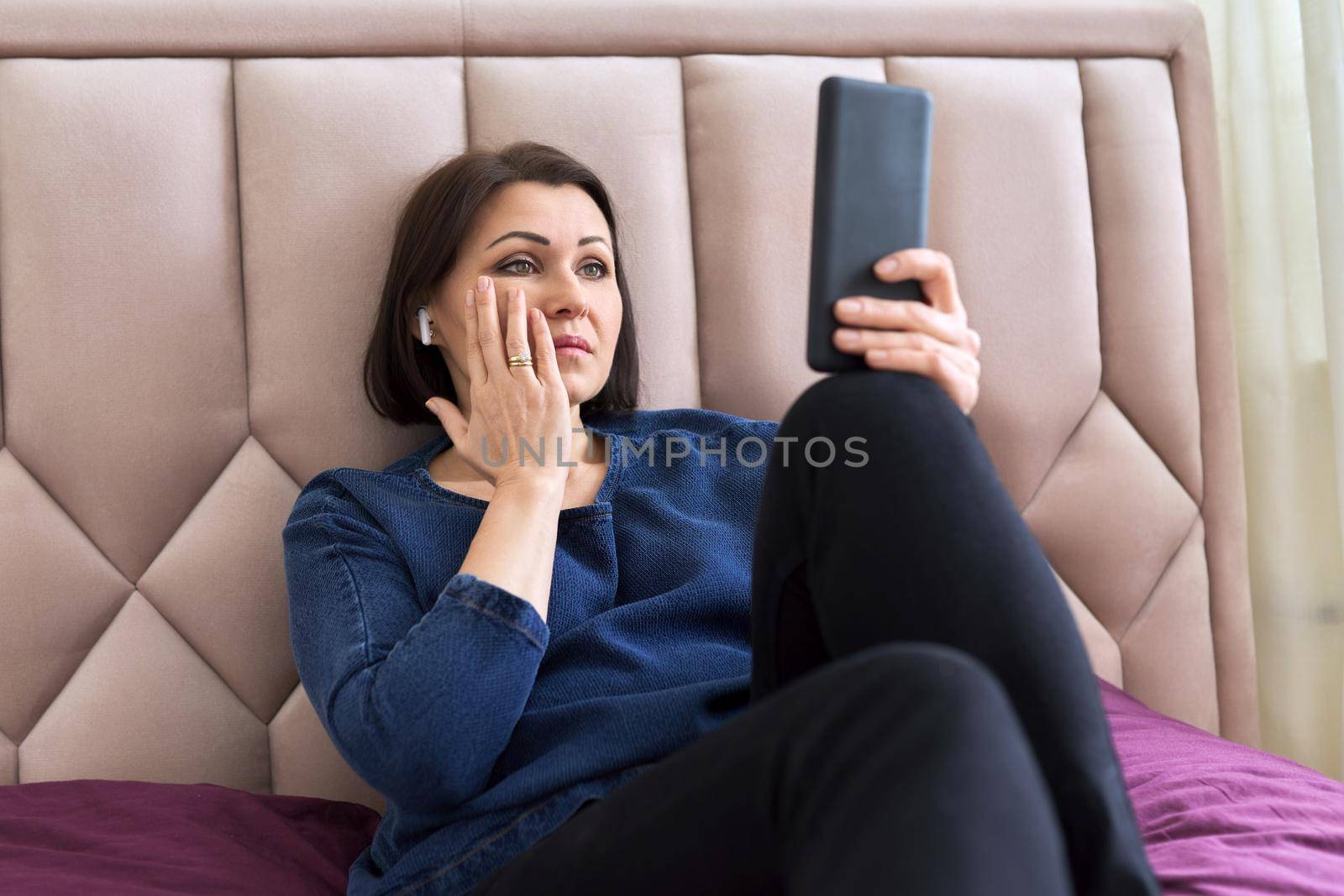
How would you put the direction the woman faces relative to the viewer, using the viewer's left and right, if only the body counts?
facing the viewer and to the right of the viewer

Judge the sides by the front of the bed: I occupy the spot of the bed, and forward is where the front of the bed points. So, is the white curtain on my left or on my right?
on my left

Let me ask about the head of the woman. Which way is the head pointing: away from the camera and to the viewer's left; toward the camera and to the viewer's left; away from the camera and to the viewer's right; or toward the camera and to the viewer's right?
toward the camera and to the viewer's right

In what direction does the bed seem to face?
toward the camera

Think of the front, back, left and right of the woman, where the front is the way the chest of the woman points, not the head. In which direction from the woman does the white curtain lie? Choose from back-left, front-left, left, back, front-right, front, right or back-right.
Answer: left
